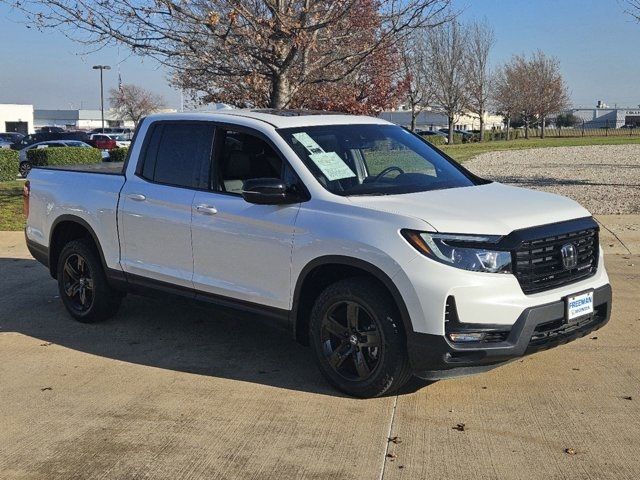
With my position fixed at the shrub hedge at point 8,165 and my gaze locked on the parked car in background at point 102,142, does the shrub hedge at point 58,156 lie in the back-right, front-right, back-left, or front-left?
front-right

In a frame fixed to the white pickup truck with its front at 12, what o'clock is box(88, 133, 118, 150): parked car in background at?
The parked car in background is roughly at 7 o'clock from the white pickup truck.

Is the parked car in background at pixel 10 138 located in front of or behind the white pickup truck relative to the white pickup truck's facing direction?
behind

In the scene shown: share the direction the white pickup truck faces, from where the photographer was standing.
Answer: facing the viewer and to the right of the viewer

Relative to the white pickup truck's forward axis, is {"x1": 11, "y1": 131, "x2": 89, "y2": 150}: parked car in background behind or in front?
behind
